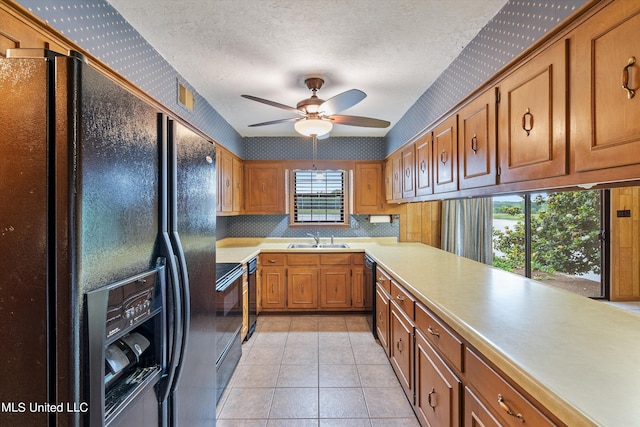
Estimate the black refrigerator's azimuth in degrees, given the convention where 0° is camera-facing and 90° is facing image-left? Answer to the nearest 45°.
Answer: approximately 315°

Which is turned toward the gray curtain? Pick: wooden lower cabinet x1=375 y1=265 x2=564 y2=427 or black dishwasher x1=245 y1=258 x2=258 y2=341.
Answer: the black dishwasher

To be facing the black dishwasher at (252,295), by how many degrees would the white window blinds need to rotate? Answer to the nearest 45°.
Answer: approximately 45° to its right

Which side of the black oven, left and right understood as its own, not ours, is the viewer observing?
right

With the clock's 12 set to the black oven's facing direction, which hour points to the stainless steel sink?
The stainless steel sink is roughly at 10 o'clock from the black oven.

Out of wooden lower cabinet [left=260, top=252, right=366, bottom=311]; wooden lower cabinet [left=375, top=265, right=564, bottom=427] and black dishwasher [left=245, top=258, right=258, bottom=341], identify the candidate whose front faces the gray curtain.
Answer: the black dishwasher

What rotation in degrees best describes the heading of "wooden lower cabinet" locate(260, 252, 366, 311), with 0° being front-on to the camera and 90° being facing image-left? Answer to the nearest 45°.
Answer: approximately 0°

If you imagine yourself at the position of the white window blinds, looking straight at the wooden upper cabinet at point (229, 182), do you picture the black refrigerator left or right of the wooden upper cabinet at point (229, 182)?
left

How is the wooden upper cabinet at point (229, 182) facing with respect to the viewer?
to the viewer's right

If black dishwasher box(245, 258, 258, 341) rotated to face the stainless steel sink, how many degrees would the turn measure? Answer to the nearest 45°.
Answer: approximately 45° to its left

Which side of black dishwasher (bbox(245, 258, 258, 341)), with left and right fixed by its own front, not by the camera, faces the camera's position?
right
